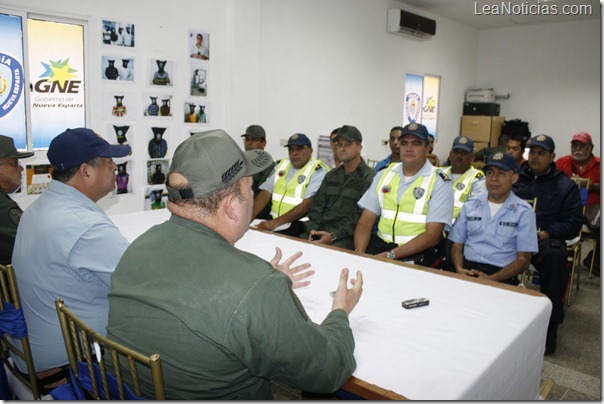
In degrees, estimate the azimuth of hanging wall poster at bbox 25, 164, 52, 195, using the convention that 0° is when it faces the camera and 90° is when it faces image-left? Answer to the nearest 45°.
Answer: approximately 0°

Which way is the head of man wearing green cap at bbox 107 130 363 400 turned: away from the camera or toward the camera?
away from the camera

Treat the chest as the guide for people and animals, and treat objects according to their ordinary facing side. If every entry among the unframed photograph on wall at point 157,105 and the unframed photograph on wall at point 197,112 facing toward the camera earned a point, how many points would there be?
2

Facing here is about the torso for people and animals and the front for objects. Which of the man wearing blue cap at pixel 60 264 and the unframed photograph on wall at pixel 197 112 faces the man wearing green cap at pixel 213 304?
the unframed photograph on wall

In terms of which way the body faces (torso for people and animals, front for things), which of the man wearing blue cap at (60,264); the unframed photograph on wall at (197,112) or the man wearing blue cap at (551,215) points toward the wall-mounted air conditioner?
the man wearing blue cap at (60,264)

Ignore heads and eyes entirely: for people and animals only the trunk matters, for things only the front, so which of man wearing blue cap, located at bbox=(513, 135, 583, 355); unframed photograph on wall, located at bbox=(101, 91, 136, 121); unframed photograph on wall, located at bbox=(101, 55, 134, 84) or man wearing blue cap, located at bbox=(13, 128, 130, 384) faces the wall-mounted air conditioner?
man wearing blue cap, located at bbox=(13, 128, 130, 384)

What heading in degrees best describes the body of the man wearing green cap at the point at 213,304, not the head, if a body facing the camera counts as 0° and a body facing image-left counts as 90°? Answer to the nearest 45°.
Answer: approximately 225°

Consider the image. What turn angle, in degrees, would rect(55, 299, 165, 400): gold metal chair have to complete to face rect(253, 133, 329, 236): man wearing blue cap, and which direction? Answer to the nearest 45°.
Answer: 0° — it already faces them

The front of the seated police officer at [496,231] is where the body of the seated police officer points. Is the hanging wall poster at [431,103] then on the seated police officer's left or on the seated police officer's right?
on the seated police officer's right
